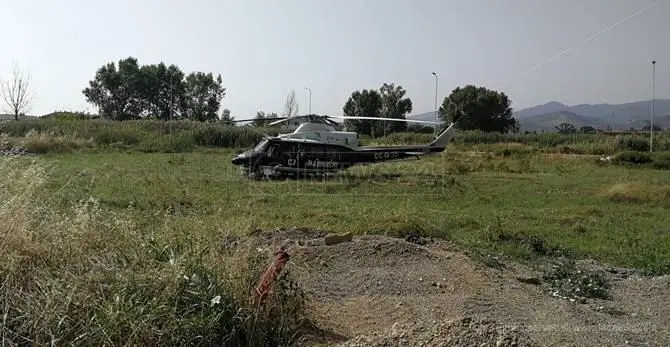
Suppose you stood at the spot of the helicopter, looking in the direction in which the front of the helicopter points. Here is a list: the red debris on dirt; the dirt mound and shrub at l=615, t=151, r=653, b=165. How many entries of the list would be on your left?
2

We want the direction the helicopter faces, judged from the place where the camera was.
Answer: facing to the left of the viewer

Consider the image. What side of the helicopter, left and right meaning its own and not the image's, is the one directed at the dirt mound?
left

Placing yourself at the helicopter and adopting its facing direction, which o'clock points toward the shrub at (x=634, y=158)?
The shrub is roughly at 5 o'clock from the helicopter.

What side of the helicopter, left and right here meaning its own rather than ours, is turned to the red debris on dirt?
left

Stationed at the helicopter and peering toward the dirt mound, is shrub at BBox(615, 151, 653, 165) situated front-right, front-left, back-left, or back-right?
back-left
